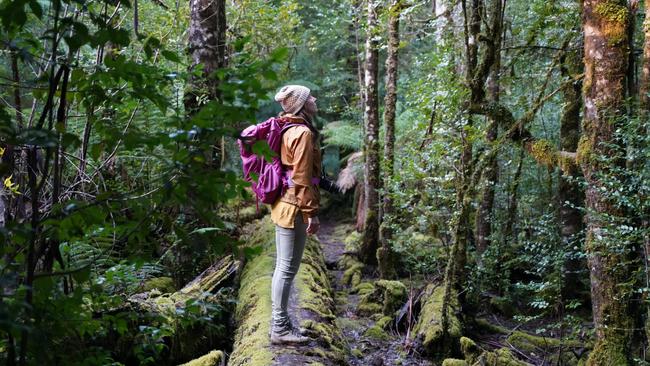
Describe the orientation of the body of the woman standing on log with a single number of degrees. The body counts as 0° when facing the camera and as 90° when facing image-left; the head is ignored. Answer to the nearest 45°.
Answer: approximately 270°

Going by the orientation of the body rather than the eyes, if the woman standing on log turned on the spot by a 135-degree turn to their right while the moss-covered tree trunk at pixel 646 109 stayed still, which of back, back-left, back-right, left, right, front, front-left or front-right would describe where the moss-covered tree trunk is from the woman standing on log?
back-left

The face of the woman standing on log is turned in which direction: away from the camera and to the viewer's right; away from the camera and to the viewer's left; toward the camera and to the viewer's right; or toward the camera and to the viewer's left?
away from the camera and to the viewer's right

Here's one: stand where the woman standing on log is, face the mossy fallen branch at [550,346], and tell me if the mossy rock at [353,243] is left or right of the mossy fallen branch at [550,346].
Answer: left

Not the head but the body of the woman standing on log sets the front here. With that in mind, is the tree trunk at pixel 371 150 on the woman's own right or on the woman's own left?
on the woman's own left

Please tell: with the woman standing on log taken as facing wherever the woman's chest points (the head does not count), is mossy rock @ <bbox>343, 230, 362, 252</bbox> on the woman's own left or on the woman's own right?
on the woman's own left

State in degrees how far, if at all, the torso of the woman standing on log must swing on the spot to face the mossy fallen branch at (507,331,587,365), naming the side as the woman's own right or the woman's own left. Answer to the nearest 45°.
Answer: approximately 45° to the woman's own left

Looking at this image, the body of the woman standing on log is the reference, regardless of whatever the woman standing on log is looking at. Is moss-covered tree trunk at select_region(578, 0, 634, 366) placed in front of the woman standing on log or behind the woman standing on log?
in front

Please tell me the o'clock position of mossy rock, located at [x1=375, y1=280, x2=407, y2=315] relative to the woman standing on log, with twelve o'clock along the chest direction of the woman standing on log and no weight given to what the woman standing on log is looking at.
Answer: The mossy rock is roughly at 10 o'clock from the woman standing on log.

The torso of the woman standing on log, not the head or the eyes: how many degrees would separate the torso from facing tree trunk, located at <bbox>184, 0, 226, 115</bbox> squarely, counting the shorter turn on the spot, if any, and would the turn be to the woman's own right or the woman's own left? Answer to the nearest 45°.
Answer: approximately 135° to the woman's own left

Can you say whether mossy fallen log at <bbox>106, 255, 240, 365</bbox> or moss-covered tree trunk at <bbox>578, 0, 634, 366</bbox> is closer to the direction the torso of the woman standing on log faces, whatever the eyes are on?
the moss-covered tree trunk

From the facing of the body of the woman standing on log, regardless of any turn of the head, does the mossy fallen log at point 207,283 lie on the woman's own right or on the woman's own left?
on the woman's own left

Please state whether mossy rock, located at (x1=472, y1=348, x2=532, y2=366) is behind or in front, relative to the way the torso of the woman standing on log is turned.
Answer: in front

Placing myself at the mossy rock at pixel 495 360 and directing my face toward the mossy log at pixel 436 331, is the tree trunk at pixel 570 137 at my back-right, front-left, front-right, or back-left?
front-right
